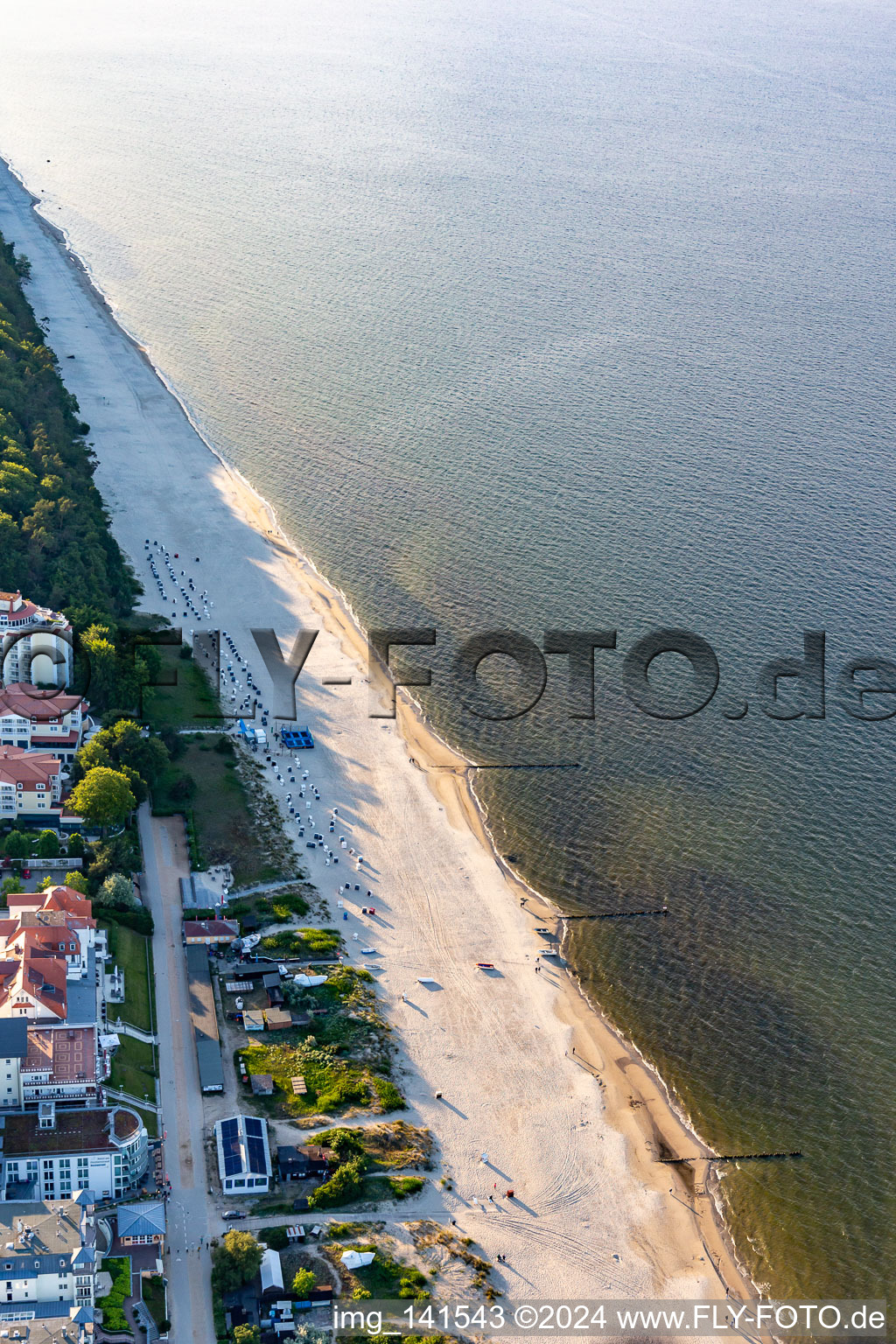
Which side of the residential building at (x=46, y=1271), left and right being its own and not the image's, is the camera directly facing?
right

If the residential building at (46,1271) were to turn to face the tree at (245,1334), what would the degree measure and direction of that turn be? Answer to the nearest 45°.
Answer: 0° — it already faces it

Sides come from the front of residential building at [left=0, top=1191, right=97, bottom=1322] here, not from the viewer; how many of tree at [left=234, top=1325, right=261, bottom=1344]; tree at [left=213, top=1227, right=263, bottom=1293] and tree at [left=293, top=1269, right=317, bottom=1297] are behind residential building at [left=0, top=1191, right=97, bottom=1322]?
0

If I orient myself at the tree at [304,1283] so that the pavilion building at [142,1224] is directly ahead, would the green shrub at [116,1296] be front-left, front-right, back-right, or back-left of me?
front-left

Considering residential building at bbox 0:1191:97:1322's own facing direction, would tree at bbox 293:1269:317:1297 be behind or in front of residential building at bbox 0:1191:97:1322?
in front

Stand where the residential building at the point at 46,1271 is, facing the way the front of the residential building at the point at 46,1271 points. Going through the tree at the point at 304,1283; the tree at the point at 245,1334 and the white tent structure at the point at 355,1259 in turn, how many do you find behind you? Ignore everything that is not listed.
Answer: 0

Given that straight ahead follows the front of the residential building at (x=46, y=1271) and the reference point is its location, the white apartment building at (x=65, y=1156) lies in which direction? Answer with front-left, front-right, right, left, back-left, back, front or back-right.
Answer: left

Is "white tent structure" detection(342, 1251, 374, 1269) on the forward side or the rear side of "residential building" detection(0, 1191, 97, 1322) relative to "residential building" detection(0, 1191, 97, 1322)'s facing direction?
on the forward side

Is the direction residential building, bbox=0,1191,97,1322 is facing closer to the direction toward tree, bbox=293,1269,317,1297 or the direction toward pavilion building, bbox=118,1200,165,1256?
the tree

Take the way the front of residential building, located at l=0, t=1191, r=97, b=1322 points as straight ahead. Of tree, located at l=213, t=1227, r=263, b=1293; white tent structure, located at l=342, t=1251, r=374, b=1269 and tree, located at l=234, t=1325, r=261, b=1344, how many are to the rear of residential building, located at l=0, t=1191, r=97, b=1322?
0
